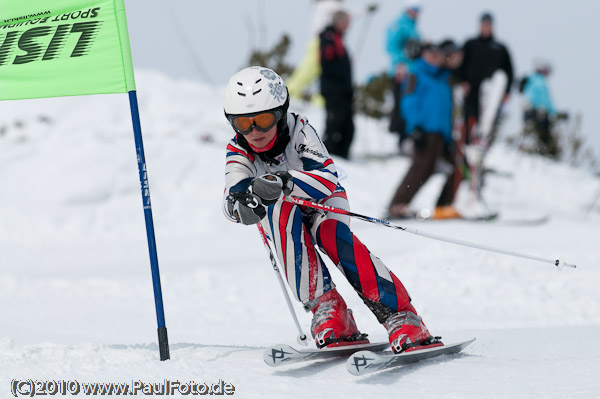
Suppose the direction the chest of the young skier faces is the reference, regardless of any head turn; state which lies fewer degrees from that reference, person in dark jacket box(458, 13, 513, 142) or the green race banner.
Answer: the green race banner

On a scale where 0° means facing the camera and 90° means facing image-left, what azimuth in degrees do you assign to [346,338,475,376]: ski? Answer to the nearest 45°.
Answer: approximately 45°

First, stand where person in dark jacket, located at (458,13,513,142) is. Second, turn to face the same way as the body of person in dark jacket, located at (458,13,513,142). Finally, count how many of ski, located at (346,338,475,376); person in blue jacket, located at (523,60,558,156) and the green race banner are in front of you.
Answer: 2

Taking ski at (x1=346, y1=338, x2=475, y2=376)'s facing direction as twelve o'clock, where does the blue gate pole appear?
The blue gate pole is roughly at 2 o'clock from the ski.

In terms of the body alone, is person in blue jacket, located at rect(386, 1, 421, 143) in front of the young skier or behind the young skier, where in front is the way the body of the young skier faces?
behind

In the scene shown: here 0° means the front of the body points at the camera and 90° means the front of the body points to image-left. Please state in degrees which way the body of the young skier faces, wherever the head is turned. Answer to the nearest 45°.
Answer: approximately 45°

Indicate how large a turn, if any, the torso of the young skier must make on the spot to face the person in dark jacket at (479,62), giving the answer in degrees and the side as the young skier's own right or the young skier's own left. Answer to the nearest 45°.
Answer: approximately 135° to the young skier's own right

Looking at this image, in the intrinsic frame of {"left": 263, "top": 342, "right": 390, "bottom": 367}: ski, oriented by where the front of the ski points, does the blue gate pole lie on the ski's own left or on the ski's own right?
on the ski's own right

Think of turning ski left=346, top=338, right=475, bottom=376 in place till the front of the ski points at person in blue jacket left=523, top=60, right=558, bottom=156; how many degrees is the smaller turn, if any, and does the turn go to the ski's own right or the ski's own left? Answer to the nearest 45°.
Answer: approximately 135° to the ski's own right
